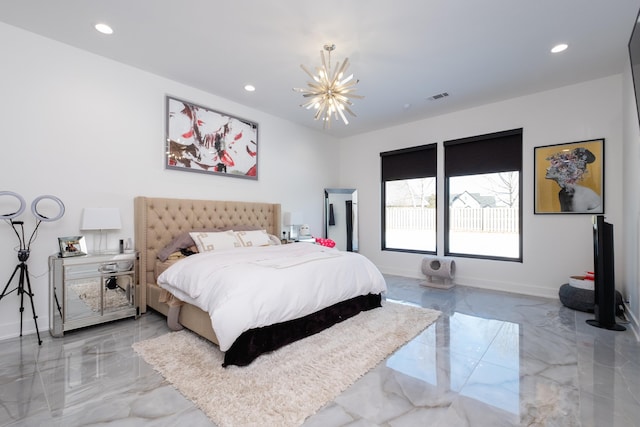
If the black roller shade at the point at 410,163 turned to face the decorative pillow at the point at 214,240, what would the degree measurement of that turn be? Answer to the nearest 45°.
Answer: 0° — it already faces it

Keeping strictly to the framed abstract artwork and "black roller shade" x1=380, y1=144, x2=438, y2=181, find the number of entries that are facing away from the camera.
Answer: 0

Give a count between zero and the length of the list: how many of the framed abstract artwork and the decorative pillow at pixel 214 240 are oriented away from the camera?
0

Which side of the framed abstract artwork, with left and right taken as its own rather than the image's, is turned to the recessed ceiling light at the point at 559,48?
front

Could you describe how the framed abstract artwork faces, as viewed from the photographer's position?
facing the viewer and to the right of the viewer

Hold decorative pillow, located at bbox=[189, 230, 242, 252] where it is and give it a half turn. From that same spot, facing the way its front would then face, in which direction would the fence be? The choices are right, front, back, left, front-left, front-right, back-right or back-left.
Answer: back-right

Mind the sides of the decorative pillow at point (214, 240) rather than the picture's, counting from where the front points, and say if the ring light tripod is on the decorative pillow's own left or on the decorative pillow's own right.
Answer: on the decorative pillow's own right

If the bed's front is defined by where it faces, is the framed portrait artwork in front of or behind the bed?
in front
